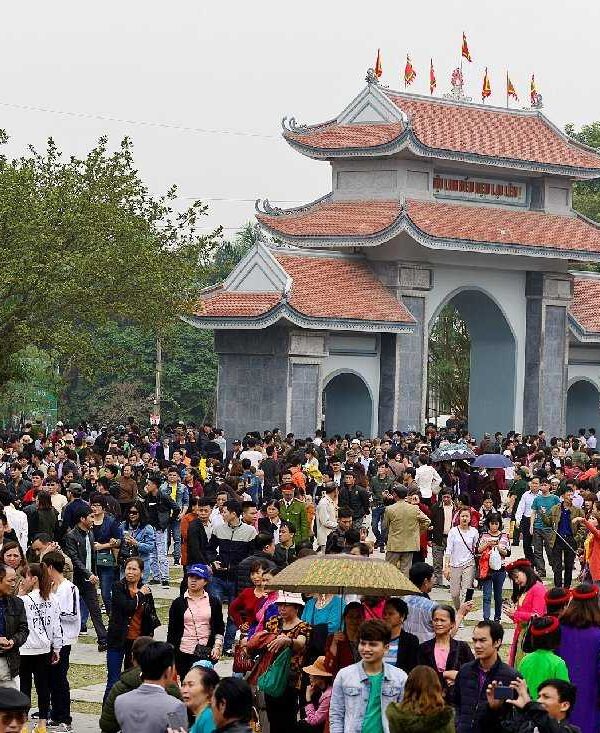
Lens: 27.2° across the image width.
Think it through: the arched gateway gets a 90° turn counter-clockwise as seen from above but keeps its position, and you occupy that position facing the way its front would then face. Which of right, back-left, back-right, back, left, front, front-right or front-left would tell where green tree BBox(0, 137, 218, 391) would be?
back

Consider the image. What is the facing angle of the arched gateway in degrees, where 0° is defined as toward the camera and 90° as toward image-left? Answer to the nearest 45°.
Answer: approximately 315°

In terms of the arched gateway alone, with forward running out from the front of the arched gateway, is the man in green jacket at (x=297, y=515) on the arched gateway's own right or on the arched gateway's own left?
on the arched gateway's own right

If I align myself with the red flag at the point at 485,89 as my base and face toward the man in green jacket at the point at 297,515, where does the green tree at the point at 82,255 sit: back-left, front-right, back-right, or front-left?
front-right

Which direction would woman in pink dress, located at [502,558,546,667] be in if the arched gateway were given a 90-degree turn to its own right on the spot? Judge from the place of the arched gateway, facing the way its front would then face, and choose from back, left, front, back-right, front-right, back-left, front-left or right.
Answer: front-left
